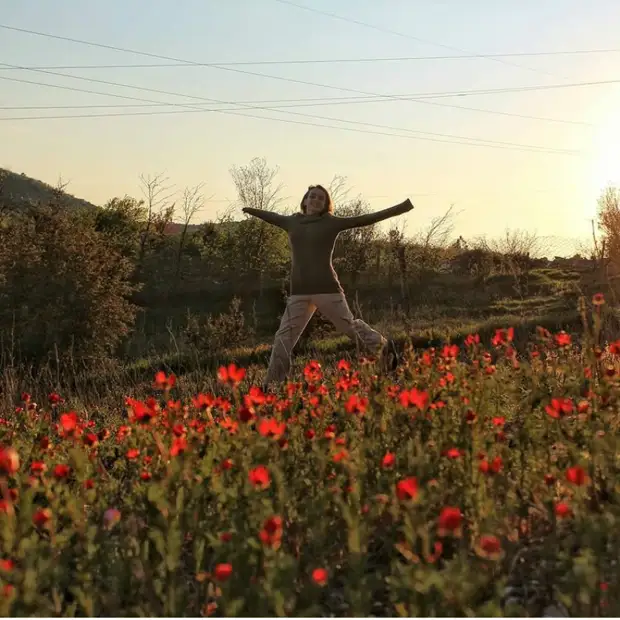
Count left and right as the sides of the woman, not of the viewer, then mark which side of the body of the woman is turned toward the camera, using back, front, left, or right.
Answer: front

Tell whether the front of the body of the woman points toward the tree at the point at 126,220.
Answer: no

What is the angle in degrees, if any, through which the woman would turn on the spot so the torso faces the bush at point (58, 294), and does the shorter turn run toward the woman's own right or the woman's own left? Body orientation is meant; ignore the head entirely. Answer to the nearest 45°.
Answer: approximately 135° to the woman's own right

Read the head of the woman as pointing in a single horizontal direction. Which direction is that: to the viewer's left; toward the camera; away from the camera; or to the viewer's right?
toward the camera
